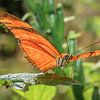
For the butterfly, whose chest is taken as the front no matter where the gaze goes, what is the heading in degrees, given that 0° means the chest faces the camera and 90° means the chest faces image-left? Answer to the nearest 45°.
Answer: approximately 315°
